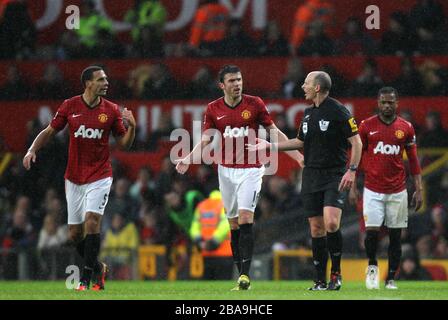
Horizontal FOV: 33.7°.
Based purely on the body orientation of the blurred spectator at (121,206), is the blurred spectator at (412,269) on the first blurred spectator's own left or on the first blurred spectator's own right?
on the first blurred spectator's own left

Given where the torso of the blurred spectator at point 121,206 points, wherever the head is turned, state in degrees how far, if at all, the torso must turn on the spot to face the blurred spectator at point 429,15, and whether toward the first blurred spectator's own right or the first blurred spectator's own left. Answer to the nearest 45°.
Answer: approximately 90° to the first blurred spectator's own left

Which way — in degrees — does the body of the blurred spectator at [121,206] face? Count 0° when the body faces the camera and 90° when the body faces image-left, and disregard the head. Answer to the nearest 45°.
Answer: approximately 0°

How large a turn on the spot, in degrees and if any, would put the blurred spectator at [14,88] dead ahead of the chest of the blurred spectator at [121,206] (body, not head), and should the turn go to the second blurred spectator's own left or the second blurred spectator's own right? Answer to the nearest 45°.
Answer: approximately 135° to the second blurred spectator's own right

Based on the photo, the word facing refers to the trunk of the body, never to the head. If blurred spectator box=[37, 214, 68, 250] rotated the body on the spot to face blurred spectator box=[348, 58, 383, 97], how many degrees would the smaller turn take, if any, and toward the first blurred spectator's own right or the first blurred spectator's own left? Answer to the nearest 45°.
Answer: approximately 90° to the first blurred spectator's own left

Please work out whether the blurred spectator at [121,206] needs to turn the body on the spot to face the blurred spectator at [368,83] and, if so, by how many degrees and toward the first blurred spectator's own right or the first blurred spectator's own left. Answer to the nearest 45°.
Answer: approximately 90° to the first blurred spectator's own left

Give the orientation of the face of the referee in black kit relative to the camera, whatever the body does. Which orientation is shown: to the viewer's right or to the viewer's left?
to the viewer's left
